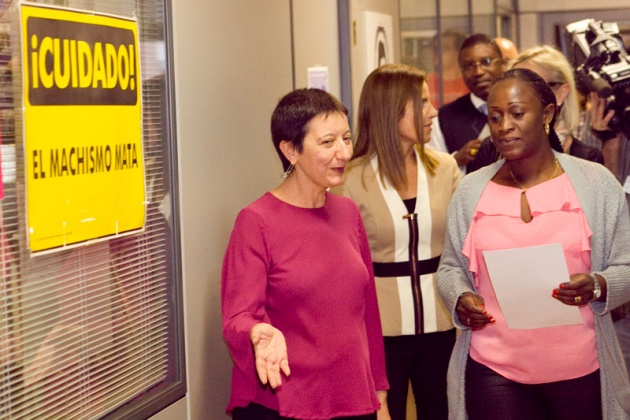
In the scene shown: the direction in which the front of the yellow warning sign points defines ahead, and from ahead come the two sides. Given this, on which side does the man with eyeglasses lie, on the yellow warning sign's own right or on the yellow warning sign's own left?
on the yellow warning sign's own left

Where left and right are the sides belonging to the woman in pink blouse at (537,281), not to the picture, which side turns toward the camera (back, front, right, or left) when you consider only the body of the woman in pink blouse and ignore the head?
front

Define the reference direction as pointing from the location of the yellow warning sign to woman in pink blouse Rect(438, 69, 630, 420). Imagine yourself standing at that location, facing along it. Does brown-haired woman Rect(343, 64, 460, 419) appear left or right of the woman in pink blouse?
left

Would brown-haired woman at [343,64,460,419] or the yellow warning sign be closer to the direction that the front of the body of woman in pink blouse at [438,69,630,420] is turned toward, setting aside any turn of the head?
the yellow warning sign

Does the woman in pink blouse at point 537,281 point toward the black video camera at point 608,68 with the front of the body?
no

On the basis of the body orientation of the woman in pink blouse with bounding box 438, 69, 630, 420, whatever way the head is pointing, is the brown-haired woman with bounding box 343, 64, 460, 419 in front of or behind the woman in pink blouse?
behind

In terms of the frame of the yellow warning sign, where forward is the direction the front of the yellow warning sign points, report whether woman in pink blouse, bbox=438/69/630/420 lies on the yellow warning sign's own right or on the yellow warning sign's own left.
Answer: on the yellow warning sign's own left

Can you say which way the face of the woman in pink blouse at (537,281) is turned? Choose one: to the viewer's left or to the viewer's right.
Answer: to the viewer's left

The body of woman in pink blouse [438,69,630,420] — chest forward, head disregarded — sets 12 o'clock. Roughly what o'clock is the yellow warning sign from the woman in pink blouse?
The yellow warning sign is roughly at 2 o'clock from the woman in pink blouse.

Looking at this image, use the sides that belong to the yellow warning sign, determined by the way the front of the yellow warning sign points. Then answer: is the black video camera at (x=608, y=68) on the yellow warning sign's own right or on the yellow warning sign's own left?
on the yellow warning sign's own left

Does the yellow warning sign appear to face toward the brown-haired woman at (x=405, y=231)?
no

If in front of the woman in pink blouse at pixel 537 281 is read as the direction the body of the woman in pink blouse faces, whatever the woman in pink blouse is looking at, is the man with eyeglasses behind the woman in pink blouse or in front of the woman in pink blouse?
behind

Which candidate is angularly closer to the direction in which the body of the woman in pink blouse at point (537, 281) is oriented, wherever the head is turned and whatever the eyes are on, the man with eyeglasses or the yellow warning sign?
the yellow warning sign

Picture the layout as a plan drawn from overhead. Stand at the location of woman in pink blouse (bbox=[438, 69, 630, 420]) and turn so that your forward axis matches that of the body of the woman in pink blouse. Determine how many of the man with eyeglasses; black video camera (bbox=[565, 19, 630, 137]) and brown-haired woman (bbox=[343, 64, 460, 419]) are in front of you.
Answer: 0

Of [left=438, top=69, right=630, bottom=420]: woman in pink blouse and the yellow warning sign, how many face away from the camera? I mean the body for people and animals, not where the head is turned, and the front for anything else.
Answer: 0
